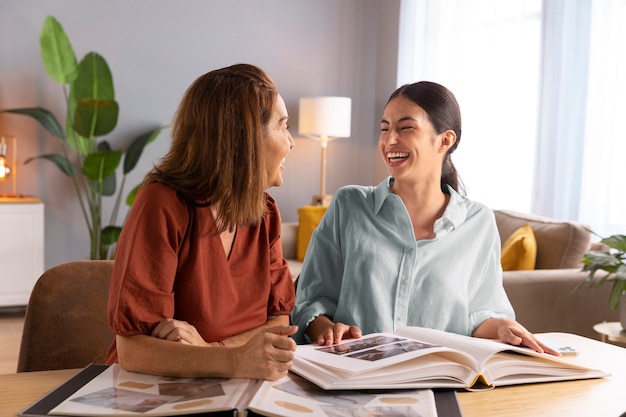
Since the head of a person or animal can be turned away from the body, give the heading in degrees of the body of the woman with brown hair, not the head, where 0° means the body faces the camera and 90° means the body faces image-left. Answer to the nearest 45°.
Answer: approximately 315°

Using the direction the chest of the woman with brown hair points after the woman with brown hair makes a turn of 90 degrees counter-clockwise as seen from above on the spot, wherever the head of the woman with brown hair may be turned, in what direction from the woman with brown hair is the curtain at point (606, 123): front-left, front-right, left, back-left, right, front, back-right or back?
front

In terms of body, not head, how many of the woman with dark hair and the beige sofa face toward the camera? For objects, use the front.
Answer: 2

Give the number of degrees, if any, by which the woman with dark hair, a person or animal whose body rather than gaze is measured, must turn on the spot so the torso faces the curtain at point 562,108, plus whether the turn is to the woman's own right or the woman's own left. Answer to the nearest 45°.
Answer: approximately 180°

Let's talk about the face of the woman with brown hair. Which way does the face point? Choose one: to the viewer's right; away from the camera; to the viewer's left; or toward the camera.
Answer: to the viewer's right

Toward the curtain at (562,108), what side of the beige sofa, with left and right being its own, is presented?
back

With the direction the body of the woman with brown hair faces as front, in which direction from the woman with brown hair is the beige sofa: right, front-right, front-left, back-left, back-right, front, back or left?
left

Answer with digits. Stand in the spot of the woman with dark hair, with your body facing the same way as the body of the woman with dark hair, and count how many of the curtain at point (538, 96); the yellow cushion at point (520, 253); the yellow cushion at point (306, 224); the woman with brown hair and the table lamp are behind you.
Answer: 4

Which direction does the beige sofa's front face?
toward the camera

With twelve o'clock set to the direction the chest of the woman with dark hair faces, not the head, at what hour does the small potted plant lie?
The small potted plant is roughly at 7 o'clock from the woman with dark hair.

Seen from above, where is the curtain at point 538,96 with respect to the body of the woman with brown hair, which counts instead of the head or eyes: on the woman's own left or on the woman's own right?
on the woman's own left

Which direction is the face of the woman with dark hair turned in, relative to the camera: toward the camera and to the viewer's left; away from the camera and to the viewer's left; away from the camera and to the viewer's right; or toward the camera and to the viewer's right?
toward the camera and to the viewer's left

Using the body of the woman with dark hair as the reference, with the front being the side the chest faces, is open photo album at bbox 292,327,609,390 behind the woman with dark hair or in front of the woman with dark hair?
in front
